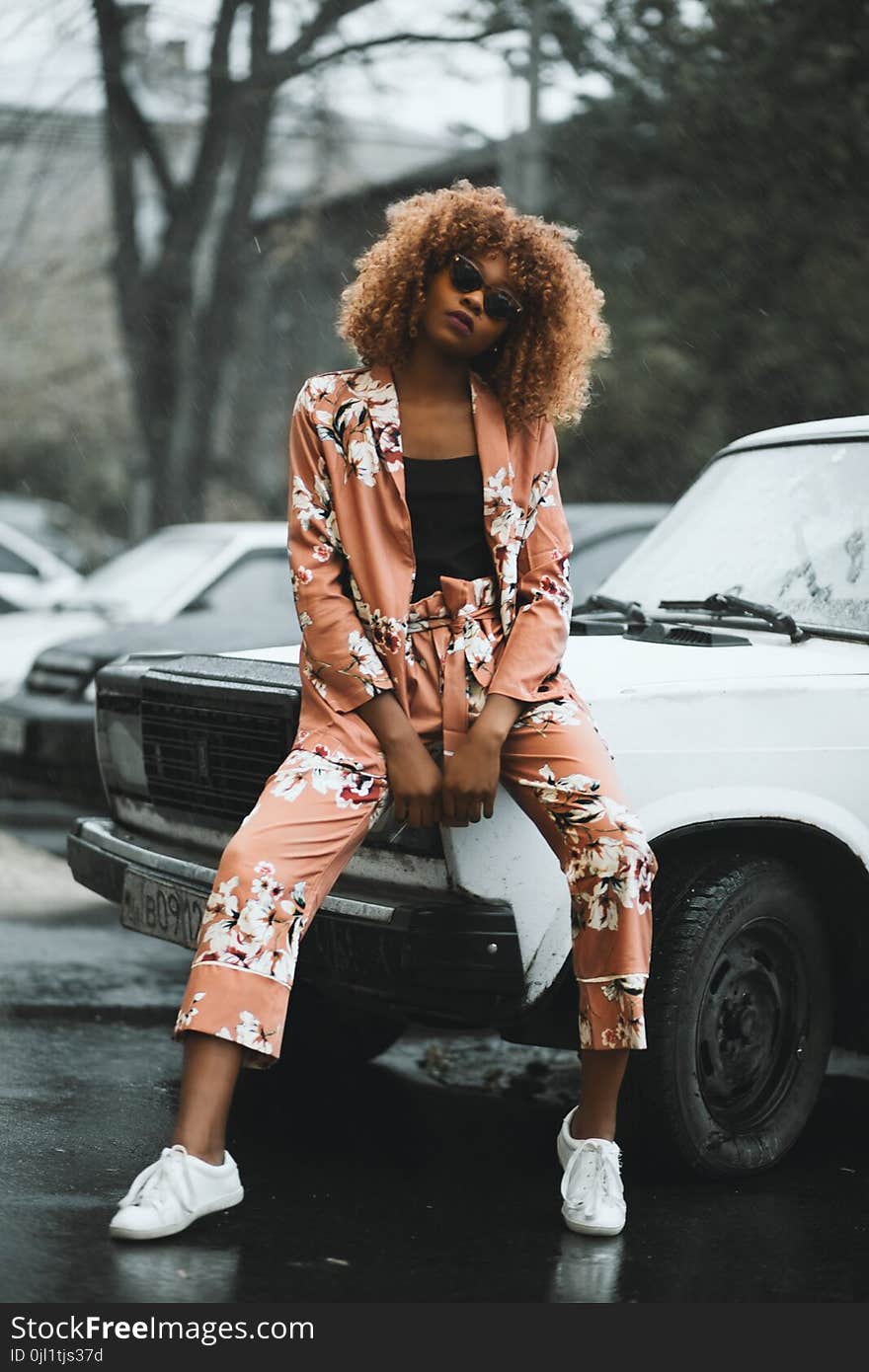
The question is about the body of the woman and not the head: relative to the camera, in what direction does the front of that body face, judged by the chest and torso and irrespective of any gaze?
toward the camera

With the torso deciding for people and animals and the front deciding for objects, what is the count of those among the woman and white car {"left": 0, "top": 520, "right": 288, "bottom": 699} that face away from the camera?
0

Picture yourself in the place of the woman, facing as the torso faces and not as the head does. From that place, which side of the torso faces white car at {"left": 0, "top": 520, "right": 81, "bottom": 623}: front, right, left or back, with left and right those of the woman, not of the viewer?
back

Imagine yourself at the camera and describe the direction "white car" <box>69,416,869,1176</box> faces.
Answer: facing the viewer and to the left of the viewer

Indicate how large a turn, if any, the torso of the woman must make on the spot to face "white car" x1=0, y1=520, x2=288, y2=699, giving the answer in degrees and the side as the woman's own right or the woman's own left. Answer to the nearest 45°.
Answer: approximately 180°

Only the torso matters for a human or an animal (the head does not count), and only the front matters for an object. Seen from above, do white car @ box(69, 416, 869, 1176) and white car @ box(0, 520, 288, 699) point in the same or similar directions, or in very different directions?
same or similar directions

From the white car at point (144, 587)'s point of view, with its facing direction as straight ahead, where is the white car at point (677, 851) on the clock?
the white car at point (677, 851) is roughly at 10 o'clock from the white car at point (144, 587).

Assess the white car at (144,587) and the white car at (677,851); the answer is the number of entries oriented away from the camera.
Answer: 0

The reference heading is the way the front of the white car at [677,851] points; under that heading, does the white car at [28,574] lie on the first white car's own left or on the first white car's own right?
on the first white car's own right

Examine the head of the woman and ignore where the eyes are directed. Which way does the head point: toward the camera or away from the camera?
toward the camera

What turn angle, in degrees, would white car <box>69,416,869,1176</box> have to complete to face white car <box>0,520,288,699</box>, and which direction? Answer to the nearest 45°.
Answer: approximately 135° to its right
